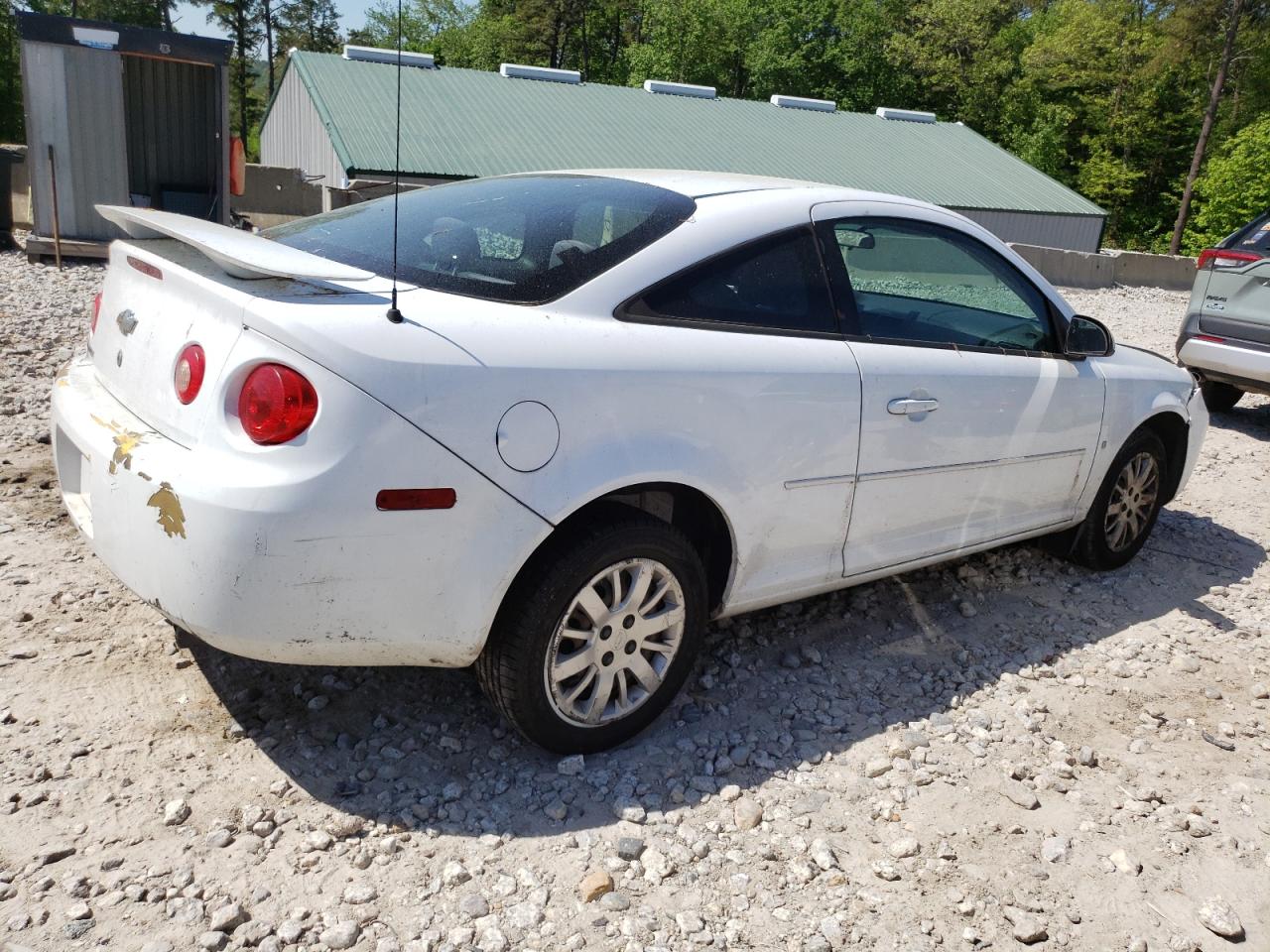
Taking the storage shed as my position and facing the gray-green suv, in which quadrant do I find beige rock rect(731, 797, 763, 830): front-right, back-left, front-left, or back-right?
front-right

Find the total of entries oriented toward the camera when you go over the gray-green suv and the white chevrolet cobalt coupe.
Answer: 0

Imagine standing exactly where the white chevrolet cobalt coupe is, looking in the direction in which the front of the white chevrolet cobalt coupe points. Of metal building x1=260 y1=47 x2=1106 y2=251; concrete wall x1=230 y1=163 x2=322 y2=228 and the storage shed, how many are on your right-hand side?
0

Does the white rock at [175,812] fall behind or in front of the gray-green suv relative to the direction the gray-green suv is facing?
behind

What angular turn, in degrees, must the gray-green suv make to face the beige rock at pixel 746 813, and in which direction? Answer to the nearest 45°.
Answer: approximately 135° to its right

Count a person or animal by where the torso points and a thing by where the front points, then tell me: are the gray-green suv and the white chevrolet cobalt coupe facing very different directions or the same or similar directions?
same or similar directions

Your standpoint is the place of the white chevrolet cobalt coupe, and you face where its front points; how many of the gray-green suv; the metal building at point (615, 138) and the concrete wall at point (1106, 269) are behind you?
0

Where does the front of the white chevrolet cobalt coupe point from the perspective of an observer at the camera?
facing away from the viewer and to the right of the viewer

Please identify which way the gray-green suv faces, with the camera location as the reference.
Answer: facing away from the viewer and to the right of the viewer

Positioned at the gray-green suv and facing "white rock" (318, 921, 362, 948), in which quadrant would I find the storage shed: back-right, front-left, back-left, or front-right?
front-right
